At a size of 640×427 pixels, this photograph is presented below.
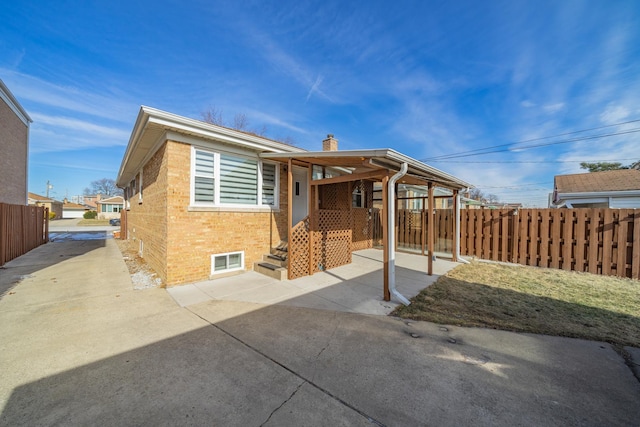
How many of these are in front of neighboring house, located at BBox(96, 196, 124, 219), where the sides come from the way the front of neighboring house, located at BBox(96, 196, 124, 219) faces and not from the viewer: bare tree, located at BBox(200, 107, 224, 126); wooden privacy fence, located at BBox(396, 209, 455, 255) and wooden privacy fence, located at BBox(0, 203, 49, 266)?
3

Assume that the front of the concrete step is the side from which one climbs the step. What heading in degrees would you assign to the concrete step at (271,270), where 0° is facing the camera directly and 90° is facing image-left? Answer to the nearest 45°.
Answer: approximately 45°

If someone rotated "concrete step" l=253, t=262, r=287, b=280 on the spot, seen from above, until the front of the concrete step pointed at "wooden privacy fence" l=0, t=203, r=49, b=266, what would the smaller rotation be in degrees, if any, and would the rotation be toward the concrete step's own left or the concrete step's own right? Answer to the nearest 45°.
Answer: approximately 90° to the concrete step's own right

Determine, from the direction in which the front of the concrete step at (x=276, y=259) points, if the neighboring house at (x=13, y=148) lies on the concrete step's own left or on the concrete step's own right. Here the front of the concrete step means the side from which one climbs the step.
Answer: on the concrete step's own right

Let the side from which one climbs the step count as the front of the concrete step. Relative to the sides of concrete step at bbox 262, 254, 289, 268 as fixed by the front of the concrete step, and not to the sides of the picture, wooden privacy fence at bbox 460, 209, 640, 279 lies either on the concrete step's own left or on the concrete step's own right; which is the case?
on the concrete step's own left

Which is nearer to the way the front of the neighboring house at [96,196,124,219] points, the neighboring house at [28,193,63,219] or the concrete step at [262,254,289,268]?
the concrete step

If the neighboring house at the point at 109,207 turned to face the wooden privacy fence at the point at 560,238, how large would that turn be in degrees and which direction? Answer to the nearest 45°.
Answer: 0° — it already faces it

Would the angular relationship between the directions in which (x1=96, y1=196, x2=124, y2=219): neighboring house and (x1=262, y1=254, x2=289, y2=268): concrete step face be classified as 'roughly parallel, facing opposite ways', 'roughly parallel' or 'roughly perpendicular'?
roughly perpendicular

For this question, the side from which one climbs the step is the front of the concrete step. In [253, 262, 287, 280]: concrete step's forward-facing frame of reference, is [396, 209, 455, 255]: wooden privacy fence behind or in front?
behind

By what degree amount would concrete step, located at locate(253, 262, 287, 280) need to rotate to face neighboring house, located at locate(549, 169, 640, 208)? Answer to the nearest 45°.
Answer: approximately 135° to its left

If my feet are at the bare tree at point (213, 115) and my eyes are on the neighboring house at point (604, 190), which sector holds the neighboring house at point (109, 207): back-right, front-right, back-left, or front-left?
back-left
